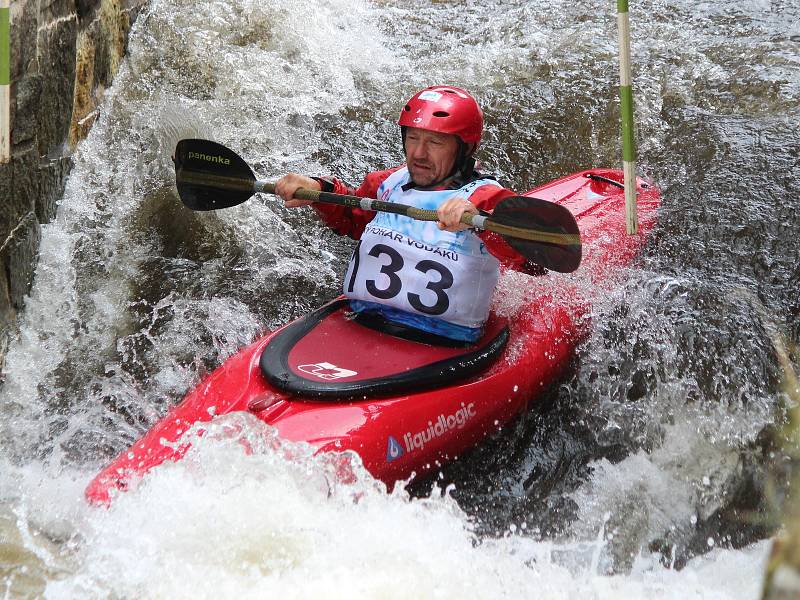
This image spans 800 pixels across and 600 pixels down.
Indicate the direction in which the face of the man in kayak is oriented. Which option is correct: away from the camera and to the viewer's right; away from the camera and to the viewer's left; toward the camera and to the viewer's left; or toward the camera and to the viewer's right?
toward the camera and to the viewer's left

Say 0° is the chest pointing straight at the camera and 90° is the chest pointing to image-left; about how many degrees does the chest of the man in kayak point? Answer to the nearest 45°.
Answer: approximately 45°

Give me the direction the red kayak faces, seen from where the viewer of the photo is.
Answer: facing the viewer and to the left of the viewer
